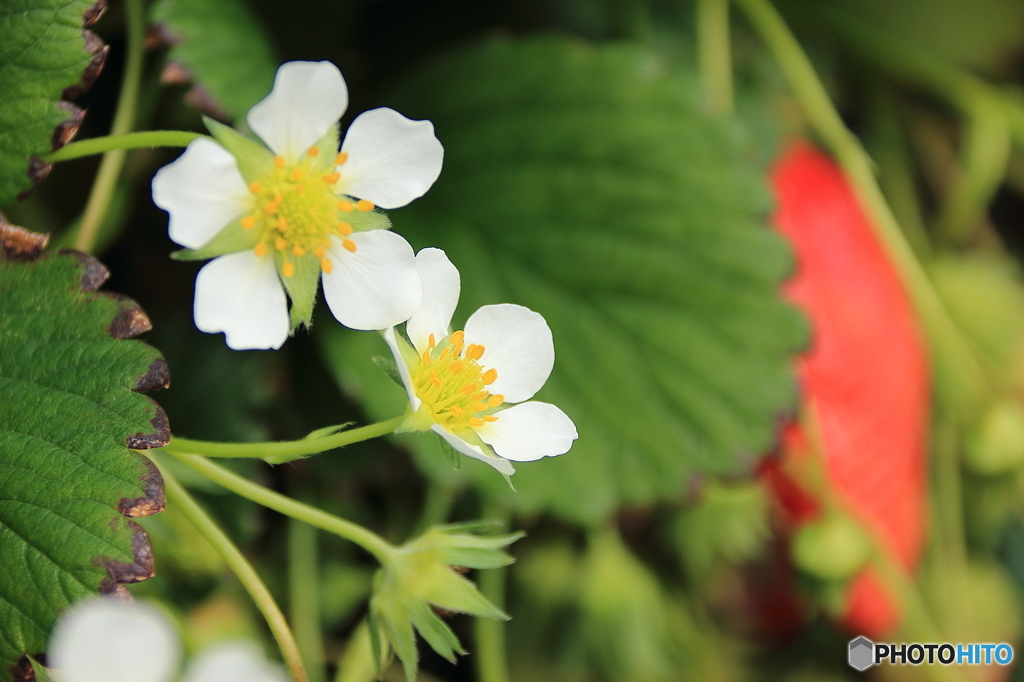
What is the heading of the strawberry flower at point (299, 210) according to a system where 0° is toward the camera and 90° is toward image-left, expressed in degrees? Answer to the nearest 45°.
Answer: approximately 0°
